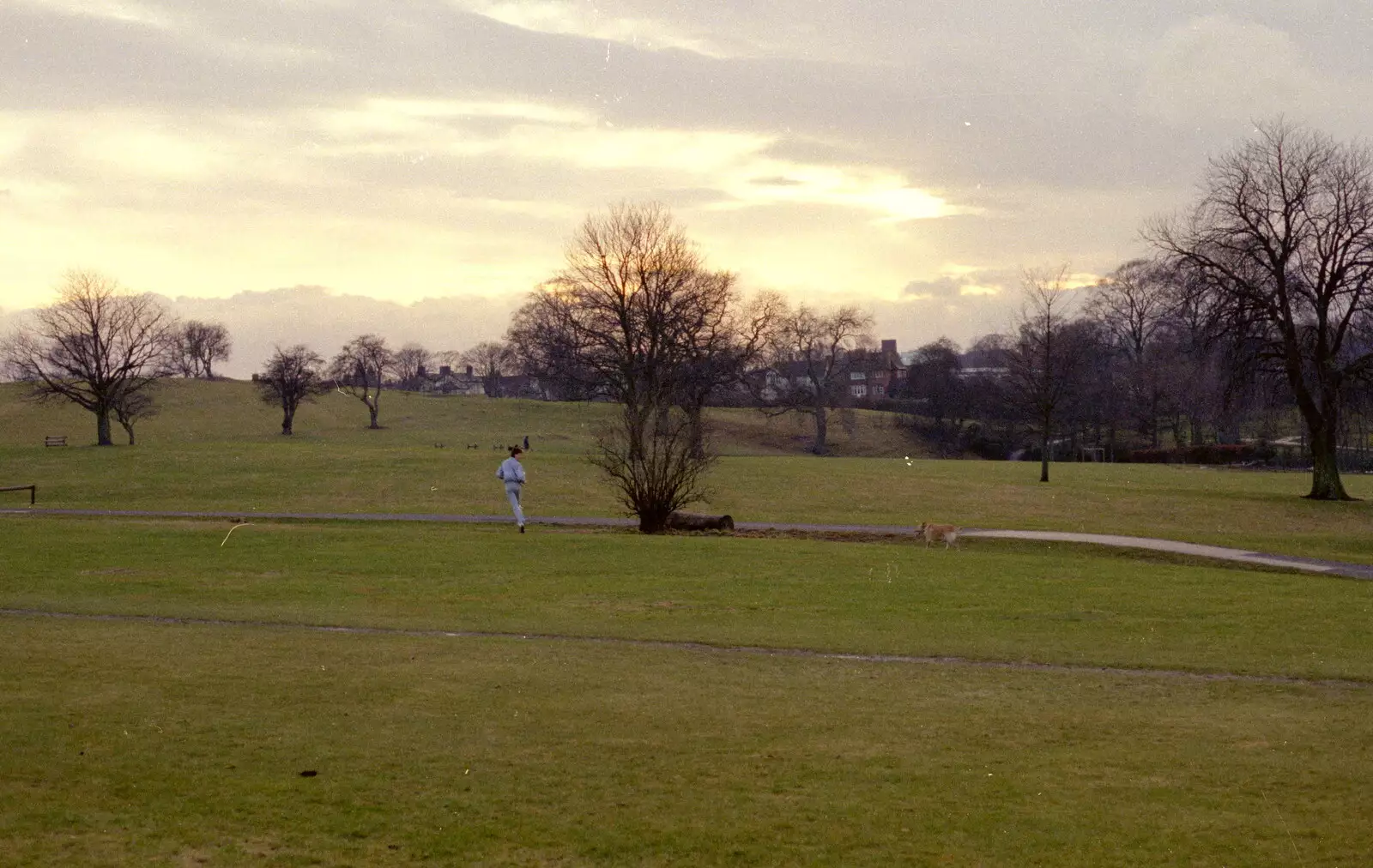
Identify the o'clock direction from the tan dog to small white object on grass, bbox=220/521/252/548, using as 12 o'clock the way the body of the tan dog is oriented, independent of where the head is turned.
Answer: The small white object on grass is roughly at 12 o'clock from the tan dog.

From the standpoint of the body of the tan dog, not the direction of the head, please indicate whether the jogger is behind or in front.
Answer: in front

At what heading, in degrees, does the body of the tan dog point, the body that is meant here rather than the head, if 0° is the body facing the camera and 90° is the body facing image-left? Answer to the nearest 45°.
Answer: approximately 90°
